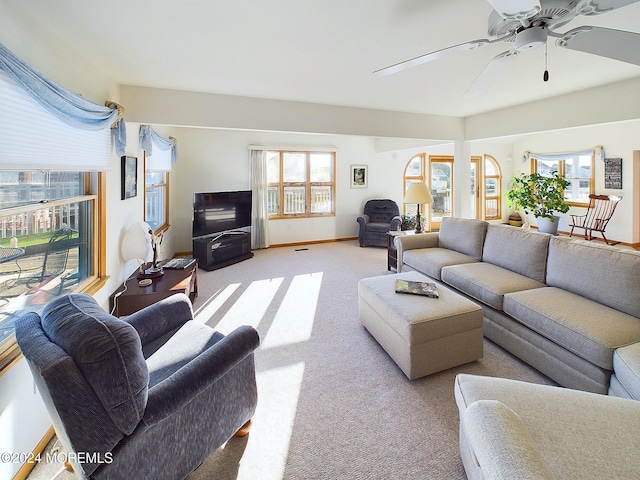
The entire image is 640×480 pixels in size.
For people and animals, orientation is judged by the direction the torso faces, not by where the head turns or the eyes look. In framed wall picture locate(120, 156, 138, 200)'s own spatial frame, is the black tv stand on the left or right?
on its left

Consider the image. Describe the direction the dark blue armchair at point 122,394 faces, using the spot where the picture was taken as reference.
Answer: facing away from the viewer and to the right of the viewer

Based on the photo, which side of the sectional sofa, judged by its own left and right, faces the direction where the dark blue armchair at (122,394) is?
front

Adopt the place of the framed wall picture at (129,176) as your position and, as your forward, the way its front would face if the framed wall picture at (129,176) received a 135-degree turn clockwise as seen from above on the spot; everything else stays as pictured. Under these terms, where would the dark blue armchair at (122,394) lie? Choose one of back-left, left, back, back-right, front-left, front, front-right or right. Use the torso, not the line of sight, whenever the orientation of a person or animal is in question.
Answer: left

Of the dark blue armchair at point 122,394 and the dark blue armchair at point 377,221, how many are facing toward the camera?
1

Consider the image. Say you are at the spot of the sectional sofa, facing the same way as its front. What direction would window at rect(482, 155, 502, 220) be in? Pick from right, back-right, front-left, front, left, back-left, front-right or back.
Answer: back-right

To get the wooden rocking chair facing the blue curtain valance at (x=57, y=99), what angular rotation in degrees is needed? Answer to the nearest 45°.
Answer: approximately 45° to its left

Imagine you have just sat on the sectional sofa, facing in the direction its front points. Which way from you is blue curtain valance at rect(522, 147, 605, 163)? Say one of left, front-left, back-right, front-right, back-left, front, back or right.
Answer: back-right
